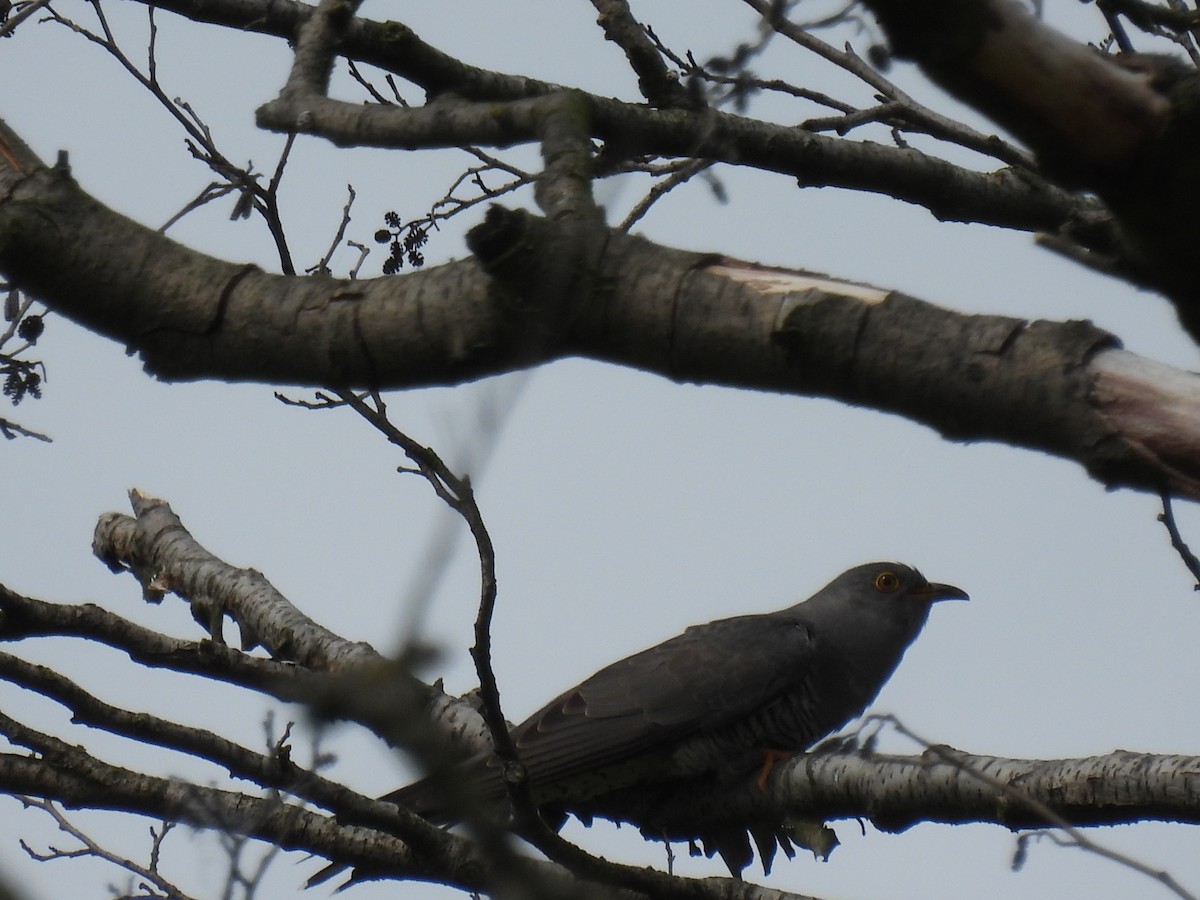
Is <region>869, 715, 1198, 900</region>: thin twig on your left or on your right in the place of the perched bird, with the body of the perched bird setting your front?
on your right

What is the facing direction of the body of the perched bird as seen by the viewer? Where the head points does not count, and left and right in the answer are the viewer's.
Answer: facing to the right of the viewer
